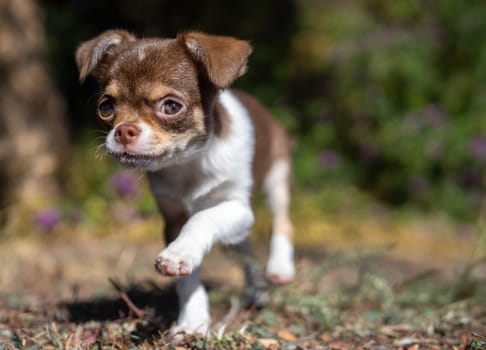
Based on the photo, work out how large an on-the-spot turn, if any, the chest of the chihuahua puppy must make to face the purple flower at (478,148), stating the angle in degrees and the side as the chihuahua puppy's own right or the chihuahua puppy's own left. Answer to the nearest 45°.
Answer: approximately 180°

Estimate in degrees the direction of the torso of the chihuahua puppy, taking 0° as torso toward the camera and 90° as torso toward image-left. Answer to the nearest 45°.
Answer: approximately 45°

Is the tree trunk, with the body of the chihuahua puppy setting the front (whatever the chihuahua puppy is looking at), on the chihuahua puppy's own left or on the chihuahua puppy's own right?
on the chihuahua puppy's own right

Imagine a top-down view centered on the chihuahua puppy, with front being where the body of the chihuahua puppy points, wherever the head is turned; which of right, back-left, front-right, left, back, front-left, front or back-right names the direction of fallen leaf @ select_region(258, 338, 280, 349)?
left

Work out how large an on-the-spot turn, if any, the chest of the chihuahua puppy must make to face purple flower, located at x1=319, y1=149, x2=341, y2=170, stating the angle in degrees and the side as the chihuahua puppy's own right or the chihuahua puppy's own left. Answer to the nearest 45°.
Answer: approximately 135° to the chihuahua puppy's own right

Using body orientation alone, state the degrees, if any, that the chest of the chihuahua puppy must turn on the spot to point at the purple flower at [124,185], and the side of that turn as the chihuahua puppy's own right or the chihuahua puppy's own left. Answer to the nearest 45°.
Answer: approximately 135° to the chihuahua puppy's own right
